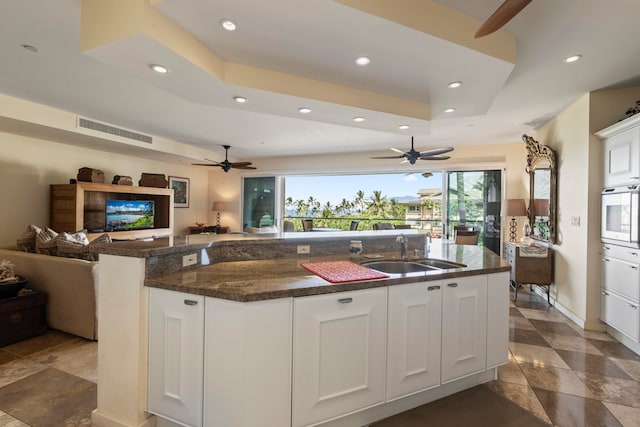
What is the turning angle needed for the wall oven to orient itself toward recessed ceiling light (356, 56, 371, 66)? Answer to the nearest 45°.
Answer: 0° — it already faces it

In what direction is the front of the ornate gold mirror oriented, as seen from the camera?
facing the viewer and to the left of the viewer

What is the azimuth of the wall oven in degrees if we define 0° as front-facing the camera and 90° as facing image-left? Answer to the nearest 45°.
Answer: approximately 45°

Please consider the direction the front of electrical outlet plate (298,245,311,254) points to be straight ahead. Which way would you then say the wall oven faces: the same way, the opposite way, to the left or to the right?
to the right

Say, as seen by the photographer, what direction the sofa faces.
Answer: facing away from the viewer and to the right of the viewer

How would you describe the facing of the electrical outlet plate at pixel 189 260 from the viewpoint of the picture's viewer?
facing the viewer and to the right of the viewer

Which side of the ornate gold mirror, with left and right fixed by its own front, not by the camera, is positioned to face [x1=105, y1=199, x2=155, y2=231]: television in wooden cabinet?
front

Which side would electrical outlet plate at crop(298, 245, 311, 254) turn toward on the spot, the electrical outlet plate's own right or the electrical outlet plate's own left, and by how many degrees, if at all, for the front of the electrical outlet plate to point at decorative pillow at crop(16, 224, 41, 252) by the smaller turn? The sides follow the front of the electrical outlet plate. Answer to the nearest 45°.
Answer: approximately 90° to the electrical outlet plate's own right

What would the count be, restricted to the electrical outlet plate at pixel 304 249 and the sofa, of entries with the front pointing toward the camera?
1

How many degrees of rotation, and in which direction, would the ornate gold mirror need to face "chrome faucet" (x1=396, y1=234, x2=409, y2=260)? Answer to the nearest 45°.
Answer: approximately 45° to its left

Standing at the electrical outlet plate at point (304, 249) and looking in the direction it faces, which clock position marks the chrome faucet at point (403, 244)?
The chrome faucet is roughly at 9 o'clock from the electrical outlet plate.

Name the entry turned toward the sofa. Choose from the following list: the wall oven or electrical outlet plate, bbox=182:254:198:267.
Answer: the wall oven

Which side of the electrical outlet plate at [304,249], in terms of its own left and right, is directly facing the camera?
front

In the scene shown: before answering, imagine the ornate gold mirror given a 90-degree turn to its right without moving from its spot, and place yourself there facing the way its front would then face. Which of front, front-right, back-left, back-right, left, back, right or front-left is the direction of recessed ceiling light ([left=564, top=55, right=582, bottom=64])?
back-left
